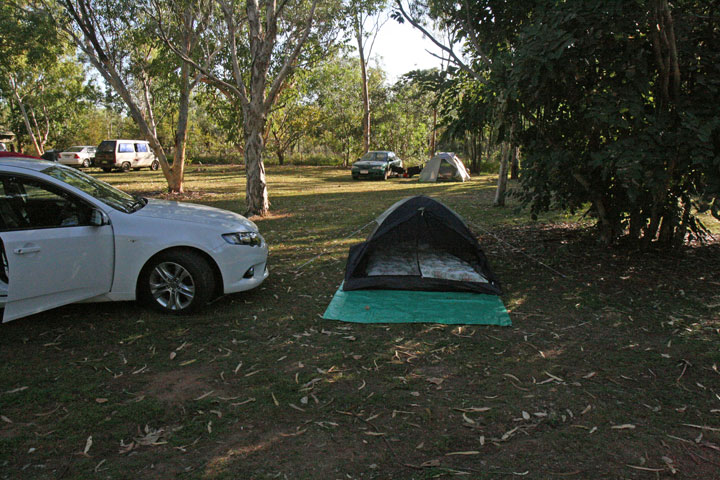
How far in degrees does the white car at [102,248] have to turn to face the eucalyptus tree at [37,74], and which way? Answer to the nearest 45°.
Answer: approximately 90° to its left

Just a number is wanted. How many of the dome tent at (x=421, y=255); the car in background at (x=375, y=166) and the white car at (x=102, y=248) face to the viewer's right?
1

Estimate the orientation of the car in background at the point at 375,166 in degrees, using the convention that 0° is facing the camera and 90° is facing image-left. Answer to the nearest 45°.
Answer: approximately 45°

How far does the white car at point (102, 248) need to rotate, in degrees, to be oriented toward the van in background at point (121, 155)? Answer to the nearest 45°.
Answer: approximately 90° to its left

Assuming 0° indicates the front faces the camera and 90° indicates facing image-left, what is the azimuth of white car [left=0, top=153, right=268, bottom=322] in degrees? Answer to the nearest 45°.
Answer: approximately 270°

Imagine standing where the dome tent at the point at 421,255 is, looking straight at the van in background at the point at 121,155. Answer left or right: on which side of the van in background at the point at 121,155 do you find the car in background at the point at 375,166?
right

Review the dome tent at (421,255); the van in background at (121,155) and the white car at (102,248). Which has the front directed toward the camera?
the dome tent

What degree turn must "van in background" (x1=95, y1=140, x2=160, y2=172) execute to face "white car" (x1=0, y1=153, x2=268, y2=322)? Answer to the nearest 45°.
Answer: approximately 135° to its right

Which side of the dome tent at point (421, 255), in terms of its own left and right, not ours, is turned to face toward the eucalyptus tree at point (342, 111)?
back

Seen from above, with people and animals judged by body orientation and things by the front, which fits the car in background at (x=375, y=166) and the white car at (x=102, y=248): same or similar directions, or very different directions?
very different directions
